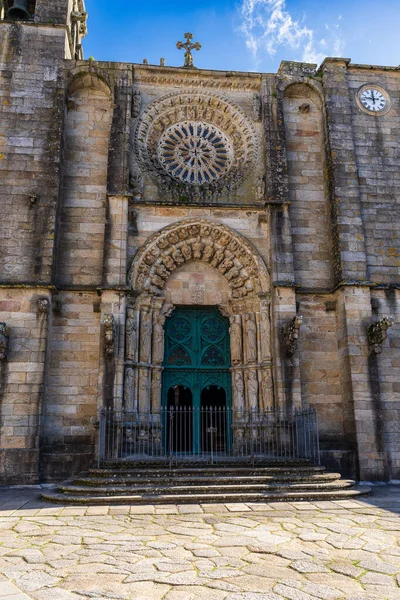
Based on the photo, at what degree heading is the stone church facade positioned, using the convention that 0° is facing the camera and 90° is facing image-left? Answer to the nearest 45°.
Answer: approximately 0°
